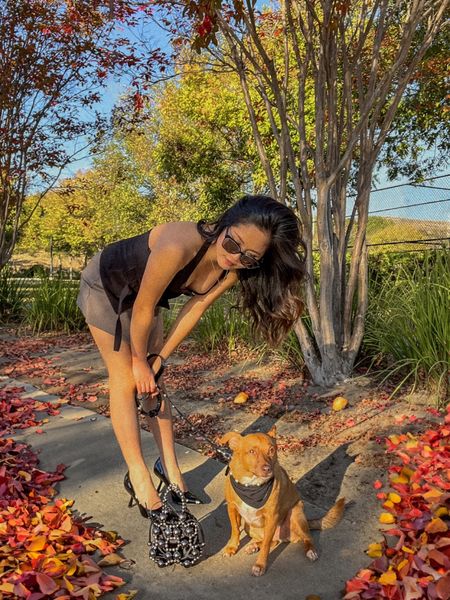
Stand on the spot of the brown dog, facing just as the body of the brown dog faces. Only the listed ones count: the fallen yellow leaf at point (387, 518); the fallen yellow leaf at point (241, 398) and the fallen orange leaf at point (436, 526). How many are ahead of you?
0

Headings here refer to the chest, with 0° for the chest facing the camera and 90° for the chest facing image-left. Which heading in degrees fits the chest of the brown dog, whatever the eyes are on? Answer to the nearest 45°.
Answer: approximately 45°

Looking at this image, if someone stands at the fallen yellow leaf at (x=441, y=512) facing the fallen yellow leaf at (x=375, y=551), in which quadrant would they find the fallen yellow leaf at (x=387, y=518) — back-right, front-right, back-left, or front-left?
front-right

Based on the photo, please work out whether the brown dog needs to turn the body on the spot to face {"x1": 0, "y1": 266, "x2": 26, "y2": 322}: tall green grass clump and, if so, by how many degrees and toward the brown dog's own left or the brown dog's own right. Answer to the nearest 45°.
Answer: approximately 90° to the brown dog's own right

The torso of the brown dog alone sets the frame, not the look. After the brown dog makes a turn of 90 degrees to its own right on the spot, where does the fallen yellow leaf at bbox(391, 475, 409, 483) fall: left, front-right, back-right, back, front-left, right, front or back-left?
right

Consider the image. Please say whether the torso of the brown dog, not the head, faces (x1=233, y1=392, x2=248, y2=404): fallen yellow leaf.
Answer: no

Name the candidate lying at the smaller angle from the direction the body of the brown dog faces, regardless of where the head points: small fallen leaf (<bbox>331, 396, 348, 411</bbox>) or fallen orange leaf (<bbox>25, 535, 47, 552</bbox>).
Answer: the fallen orange leaf

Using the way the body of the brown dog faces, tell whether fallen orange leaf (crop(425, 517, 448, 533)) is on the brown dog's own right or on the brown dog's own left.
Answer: on the brown dog's own left

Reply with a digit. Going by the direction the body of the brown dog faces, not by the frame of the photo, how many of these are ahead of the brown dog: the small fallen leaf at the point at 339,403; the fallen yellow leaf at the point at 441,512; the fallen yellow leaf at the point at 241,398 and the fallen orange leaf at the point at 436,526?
0

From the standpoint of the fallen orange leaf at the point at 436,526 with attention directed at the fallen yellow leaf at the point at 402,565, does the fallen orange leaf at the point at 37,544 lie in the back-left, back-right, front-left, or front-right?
front-right

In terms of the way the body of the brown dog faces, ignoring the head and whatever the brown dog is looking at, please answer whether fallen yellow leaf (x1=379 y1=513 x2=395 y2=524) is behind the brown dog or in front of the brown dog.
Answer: behind

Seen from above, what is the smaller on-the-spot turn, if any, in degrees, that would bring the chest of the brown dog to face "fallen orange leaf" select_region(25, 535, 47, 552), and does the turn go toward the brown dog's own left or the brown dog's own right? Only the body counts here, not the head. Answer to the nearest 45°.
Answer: approximately 45° to the brown dog's own right

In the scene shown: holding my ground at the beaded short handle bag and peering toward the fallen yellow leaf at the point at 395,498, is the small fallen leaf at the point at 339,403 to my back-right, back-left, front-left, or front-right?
front-left

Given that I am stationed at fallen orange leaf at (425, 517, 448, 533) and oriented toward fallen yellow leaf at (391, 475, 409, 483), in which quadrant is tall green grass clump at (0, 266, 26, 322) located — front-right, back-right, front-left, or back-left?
front-left
